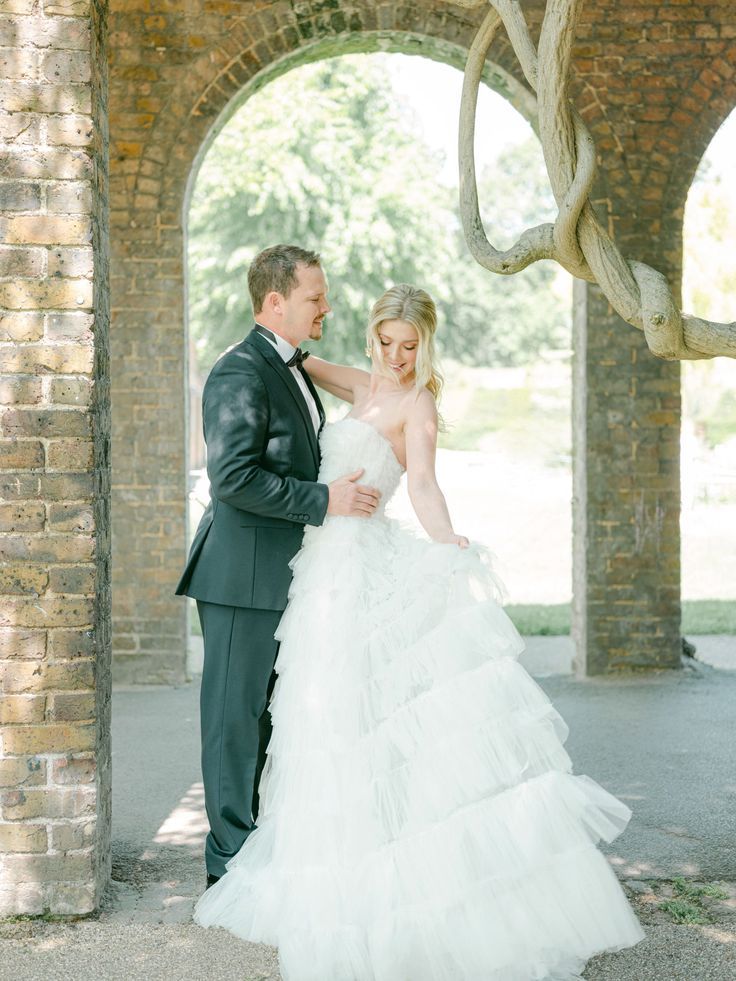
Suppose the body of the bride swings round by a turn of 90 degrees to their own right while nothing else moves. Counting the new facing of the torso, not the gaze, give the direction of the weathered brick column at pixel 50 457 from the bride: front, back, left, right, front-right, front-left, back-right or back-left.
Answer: front-left

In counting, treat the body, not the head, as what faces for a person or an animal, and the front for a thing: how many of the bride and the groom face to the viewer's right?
1

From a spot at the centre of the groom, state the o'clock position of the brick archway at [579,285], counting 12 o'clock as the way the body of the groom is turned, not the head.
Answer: The brick archway is roughly at 10 o'clock from the groom.

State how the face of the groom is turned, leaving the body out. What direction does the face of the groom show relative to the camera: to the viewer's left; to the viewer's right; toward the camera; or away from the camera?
to the viewer's right

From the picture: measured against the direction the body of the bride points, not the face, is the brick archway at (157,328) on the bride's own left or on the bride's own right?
on the bride's own right

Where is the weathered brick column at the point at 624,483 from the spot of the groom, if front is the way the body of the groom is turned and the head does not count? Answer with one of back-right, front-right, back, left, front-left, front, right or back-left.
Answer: front-left

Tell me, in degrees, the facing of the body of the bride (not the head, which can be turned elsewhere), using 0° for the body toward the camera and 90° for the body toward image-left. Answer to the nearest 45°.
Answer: approximately 45°

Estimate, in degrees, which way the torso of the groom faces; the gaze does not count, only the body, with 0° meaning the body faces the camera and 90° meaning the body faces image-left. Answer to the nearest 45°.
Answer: approximately 270°

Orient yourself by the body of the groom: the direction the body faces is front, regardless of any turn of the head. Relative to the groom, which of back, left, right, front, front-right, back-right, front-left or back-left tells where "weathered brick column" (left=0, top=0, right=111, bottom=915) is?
back

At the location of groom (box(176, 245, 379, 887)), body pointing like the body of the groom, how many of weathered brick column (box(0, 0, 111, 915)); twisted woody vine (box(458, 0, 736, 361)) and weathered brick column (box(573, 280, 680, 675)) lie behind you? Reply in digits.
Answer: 1

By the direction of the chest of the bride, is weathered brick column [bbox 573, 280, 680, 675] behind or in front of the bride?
behind

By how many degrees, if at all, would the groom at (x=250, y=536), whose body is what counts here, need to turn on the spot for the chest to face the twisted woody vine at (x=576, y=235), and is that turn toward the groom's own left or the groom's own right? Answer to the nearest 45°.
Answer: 0° — they already face it
